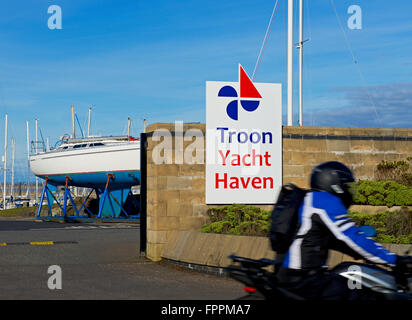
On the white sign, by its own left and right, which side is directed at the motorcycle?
front

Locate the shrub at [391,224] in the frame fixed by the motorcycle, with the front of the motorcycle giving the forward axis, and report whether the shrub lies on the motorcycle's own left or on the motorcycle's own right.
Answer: on the motorcycle's own left

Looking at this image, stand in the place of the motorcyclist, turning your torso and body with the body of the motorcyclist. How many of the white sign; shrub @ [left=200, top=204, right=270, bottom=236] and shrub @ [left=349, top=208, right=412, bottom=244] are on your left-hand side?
3

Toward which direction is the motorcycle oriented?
to the viewer's right

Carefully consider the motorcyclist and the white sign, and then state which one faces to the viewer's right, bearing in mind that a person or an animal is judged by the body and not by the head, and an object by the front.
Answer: the motorcyclist

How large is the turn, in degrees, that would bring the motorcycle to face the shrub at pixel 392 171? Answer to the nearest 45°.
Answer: approximately 90° to its left

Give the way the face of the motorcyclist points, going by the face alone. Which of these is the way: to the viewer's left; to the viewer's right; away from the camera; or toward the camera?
to the viewer's right

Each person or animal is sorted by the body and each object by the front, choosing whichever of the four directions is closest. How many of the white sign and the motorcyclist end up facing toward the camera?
1

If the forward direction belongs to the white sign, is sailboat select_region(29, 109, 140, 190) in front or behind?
behind

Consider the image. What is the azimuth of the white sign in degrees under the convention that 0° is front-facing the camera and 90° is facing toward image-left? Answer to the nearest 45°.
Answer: approximately 0°

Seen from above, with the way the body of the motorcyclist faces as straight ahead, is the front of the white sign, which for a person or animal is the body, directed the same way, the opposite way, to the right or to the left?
to the right

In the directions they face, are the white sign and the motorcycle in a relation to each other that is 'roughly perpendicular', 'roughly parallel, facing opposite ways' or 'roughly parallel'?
roughly perpendicular

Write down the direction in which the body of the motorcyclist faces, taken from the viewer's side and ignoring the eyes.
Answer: to the viewer's right

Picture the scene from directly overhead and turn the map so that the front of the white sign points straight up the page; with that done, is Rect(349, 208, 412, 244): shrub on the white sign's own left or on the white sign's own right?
on the white sign's own left
